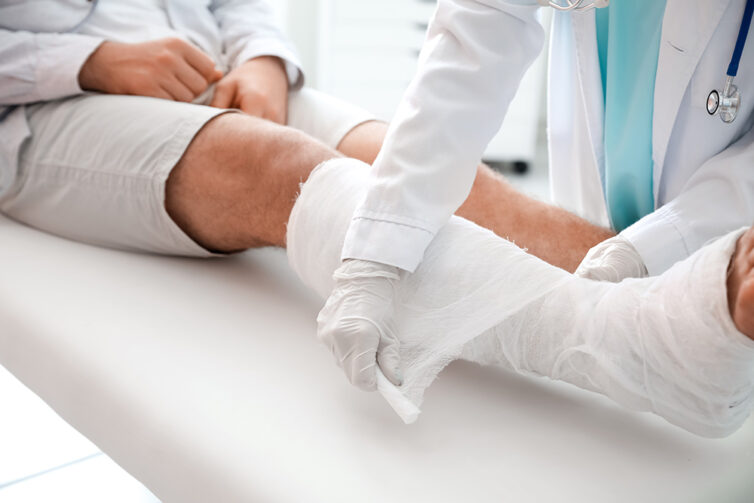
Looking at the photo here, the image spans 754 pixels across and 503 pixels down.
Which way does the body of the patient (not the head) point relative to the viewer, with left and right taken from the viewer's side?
facing the viewer and to the right of the viewer
